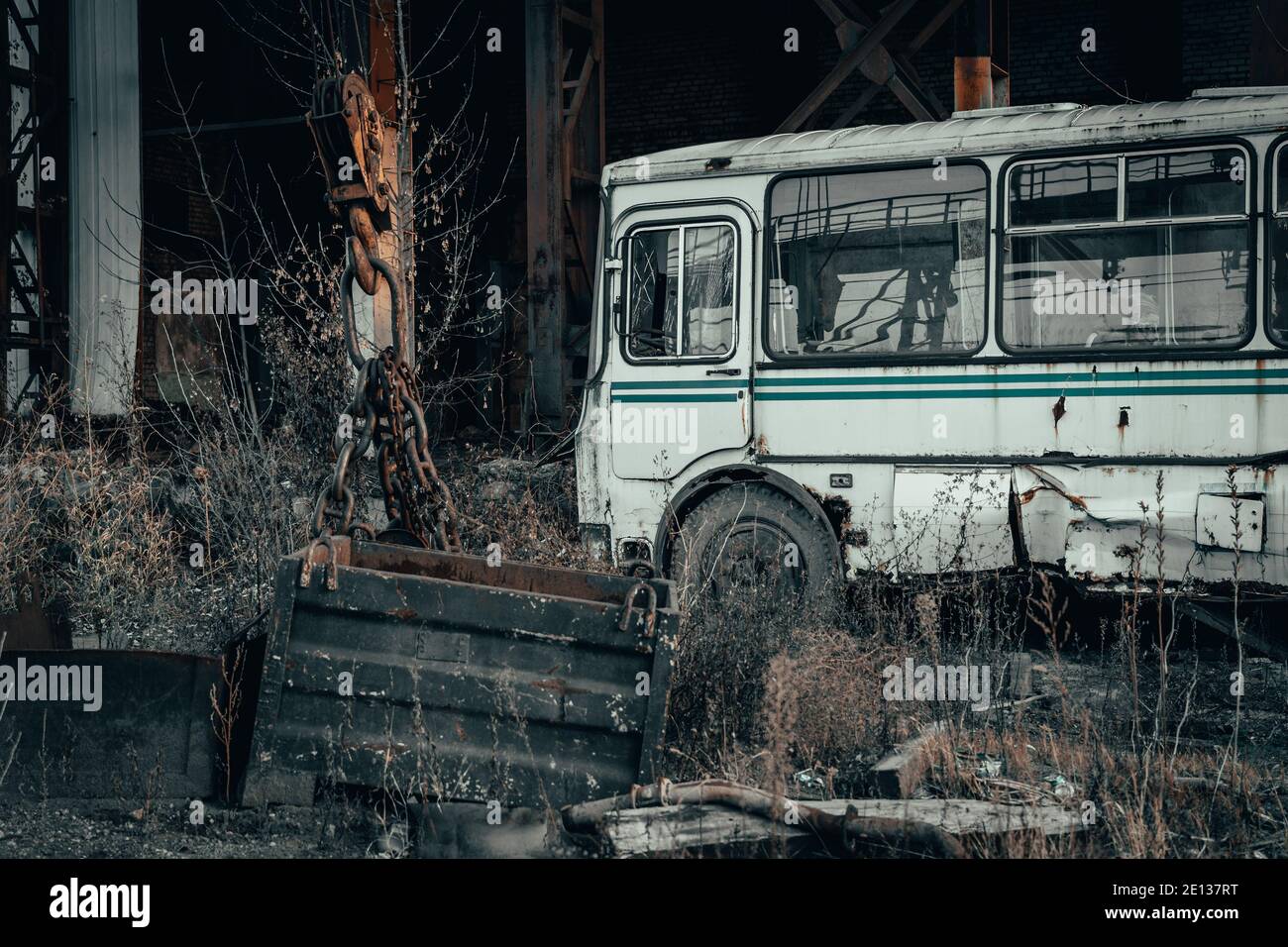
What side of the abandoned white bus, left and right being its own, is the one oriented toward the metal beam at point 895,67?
right

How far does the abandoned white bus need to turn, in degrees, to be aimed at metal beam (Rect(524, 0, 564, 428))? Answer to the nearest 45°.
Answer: approximately 45° to its right

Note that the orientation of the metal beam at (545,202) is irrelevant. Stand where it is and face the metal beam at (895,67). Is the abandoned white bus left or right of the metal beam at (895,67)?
right

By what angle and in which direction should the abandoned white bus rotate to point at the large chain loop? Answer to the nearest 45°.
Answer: approximately 45° to its left

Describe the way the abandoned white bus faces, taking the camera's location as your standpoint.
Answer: facing to the left of the viewer

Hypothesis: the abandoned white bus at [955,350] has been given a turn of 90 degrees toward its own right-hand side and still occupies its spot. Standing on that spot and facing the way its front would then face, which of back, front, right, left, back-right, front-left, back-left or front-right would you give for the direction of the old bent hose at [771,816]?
back
